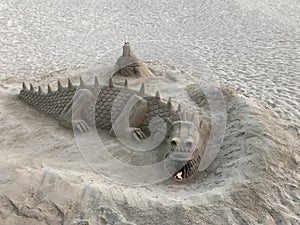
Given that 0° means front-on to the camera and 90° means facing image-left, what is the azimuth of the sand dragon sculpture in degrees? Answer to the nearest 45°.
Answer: approximately 315°
